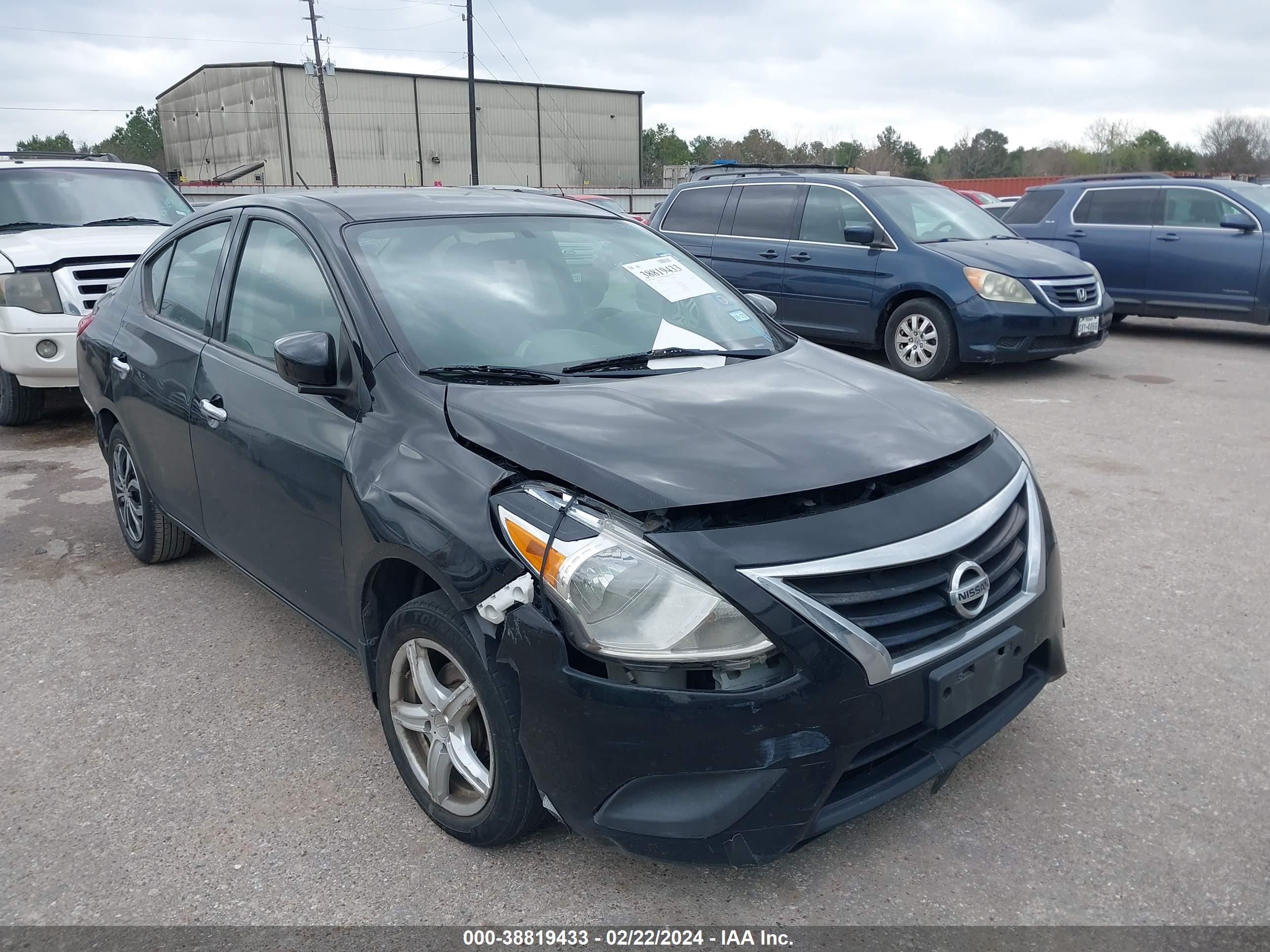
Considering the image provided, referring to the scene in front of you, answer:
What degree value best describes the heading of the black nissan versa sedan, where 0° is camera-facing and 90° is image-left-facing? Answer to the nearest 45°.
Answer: approximately 315°

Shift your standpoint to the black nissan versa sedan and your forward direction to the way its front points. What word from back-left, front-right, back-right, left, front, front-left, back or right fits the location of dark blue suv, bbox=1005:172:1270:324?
left

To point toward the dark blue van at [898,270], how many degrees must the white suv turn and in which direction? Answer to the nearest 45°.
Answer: approximately 45° to its left

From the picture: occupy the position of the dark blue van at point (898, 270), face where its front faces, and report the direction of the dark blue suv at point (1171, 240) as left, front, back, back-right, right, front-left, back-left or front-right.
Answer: left

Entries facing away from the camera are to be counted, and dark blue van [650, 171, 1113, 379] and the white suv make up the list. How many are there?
0

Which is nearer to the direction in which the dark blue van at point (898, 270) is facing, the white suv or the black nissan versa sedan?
the black nissan versa sedan

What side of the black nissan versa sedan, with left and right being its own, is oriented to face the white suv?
back

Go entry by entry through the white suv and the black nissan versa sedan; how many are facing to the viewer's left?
0
